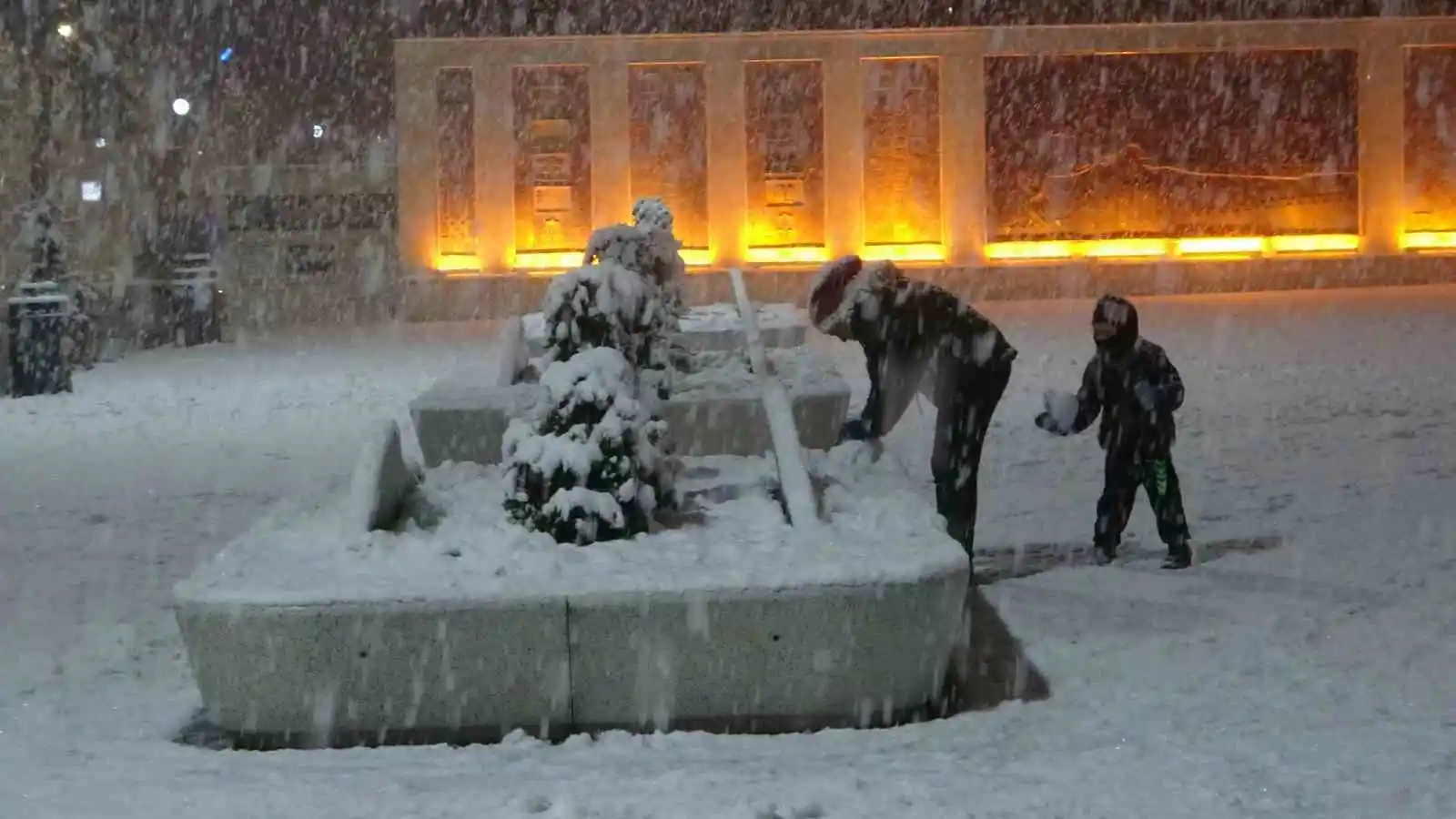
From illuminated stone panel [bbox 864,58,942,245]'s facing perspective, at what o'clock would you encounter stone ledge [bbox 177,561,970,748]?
The stone ledge is roughly at 12 o'clock from the illuminated stone panel.

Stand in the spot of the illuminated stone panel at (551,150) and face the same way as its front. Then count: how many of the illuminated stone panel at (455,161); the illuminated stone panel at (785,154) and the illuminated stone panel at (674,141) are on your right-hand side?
1

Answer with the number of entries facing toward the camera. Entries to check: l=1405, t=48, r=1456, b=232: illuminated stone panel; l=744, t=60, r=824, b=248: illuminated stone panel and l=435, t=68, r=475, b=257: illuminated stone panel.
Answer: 3

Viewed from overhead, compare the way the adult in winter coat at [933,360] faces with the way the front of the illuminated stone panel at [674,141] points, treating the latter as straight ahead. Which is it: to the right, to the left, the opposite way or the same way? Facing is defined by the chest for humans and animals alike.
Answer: to the right

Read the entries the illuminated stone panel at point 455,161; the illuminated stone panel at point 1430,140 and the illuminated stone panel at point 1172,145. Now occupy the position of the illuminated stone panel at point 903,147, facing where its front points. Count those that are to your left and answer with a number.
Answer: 2

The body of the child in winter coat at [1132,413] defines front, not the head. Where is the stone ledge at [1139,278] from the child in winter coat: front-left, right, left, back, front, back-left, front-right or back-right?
back-right

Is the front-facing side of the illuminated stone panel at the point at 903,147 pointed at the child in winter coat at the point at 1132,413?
yes

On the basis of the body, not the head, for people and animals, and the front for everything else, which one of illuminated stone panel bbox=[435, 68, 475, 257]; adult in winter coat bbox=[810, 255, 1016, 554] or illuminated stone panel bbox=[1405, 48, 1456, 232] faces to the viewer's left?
the adult in winter coat

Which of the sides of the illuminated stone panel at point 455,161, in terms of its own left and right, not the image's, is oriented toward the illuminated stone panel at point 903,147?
left

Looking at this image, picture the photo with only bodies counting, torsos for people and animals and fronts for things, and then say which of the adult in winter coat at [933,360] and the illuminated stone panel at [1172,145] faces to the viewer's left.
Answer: the adult in winter coat
